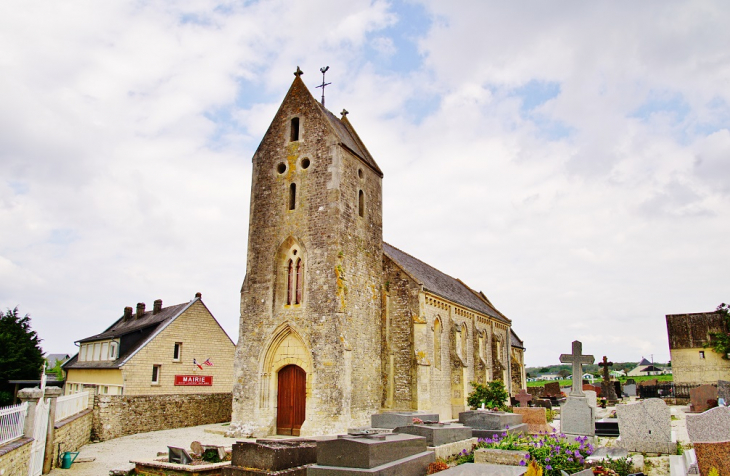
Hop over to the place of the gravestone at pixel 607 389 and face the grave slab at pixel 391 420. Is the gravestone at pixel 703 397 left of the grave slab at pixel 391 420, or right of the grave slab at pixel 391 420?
left

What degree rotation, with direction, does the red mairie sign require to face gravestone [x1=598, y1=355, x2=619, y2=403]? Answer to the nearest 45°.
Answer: approximately 90° to its left

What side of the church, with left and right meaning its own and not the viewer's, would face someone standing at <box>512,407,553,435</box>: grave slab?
left

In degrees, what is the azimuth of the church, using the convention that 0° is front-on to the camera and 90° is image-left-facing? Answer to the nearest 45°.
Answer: approximately 45°

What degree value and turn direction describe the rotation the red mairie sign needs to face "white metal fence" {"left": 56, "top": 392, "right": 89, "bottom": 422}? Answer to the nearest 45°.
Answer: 0° — it already faces it

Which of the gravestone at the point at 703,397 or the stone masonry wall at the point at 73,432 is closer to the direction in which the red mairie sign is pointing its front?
the stone masonry wall

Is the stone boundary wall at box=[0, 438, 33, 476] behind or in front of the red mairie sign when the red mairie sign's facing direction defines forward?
in front

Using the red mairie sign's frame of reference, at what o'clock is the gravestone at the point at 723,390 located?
The gravestone is roughly at 10 o'clock from the red mairie sign.

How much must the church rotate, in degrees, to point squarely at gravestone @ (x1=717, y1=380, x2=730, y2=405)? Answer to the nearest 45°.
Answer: approximately 135° to its left

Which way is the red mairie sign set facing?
toward the camera

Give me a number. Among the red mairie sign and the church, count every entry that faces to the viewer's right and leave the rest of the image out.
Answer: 0

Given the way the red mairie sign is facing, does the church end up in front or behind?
in front

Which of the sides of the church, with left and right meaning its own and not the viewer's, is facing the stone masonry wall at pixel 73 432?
front
